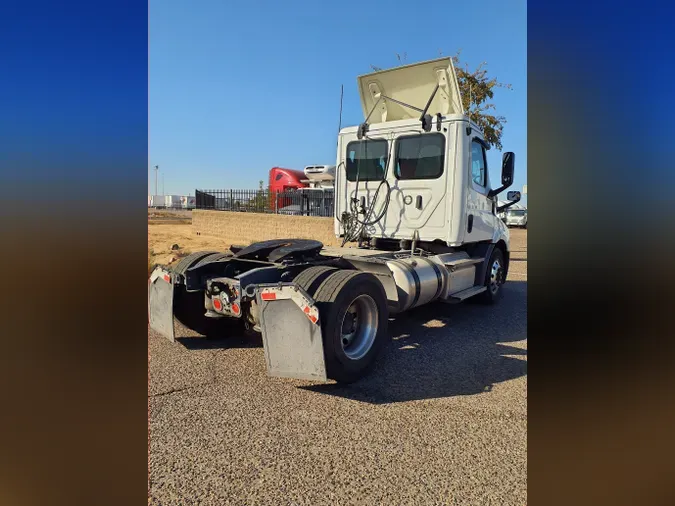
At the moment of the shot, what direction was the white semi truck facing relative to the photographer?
facing away from the viewer and to the right of the viewer

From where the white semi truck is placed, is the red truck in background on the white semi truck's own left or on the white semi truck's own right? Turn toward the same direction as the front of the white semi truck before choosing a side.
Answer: on the white semi truck's own left

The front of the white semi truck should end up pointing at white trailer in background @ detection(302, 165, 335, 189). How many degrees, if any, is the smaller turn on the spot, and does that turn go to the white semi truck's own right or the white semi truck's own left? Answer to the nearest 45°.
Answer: approximately 45° to the white semi truck's own left

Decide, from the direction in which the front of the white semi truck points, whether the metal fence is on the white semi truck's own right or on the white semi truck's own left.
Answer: on the white semi truck's own left
